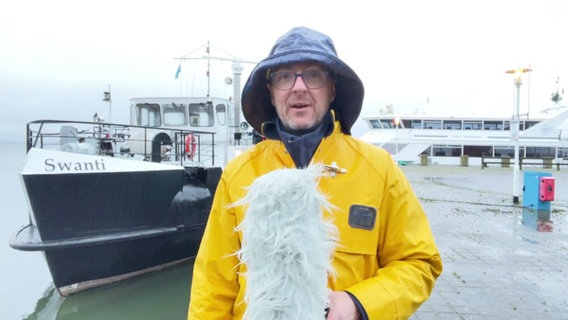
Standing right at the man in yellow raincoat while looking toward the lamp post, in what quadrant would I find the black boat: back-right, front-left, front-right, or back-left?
front-left

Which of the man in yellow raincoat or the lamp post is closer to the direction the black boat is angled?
the man in yellow raincoat

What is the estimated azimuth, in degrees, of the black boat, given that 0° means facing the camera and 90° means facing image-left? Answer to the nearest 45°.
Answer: approximately 45°

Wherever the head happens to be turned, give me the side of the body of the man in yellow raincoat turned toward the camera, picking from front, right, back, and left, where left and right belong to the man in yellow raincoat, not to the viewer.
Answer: front

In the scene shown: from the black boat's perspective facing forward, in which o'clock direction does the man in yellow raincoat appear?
The man in yellow raincoat is roughly at 10 o'clock from the black boat.

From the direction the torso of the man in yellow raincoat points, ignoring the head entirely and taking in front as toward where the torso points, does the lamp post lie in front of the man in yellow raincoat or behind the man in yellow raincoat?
behind

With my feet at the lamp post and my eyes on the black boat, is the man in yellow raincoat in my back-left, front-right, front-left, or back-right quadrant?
front-left

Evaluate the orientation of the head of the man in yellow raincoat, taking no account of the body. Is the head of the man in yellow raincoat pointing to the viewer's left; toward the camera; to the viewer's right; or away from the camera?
toward the camera

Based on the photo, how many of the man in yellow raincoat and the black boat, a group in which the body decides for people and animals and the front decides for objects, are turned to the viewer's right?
0
